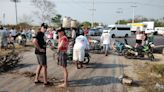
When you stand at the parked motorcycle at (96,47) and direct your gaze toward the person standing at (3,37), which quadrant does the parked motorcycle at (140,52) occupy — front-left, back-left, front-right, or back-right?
back-left

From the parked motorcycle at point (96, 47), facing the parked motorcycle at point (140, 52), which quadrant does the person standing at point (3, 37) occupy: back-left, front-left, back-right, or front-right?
back-right

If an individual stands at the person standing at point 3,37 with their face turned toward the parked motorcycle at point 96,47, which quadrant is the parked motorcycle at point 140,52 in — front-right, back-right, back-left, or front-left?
front-right

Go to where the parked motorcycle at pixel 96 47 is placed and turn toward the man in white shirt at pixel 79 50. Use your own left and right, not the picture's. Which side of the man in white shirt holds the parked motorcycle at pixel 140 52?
left
